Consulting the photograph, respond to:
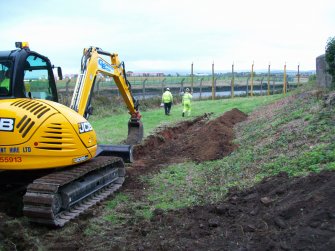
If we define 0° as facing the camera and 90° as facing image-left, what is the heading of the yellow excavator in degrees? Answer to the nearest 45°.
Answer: approximately 225°

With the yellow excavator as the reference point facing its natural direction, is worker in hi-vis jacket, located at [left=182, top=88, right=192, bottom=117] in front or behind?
in front

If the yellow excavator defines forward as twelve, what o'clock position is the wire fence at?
The wire fence is roughly at 11 o'clock from the yellow excavator.

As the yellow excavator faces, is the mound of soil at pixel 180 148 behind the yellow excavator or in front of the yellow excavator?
in front
